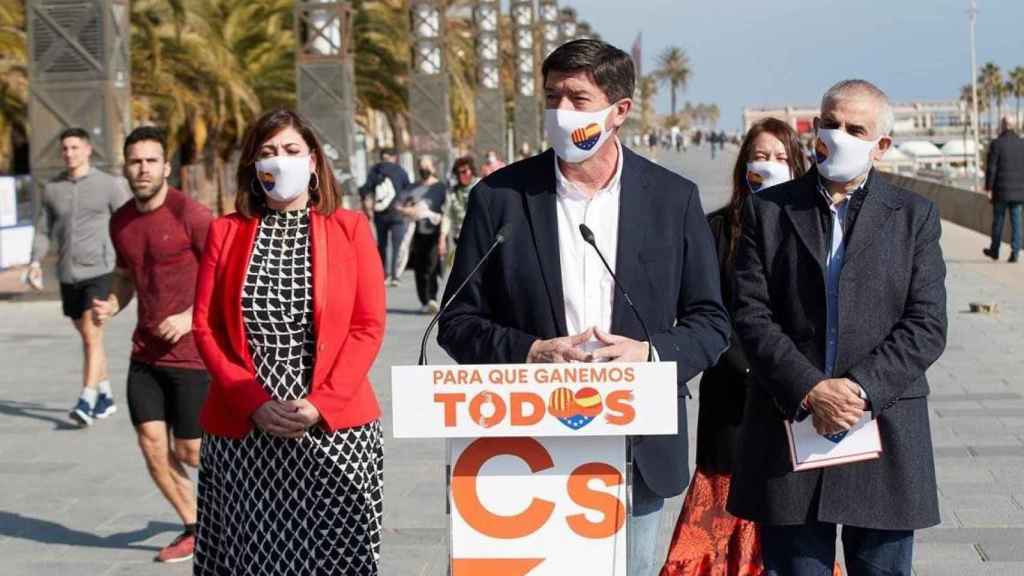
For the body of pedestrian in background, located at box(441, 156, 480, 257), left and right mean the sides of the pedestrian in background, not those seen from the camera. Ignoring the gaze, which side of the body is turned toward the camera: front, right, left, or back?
front

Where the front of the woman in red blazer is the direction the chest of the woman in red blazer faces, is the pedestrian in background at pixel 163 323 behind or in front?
behind

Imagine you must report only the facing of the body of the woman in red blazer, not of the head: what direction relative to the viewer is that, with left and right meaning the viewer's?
facing the viewer

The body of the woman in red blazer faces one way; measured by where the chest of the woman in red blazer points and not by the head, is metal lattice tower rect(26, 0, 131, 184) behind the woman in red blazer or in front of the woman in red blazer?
behind

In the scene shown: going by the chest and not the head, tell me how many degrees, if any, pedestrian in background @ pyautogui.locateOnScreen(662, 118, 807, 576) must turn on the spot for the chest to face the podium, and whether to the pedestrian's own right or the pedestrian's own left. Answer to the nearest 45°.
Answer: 0° — they already face it

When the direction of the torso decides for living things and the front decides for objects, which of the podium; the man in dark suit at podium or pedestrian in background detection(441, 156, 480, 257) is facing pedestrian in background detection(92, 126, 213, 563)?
pedestrian in background detection(441, 156, 480, 257)

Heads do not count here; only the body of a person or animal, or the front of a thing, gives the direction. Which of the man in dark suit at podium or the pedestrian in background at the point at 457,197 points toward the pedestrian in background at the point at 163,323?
the pedestrian in background at the point at 457,197

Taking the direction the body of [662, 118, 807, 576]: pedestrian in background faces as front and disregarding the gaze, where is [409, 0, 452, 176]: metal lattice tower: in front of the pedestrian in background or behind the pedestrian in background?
behind

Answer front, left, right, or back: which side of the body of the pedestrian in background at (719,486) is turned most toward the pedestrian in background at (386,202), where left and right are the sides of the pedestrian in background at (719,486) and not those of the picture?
back

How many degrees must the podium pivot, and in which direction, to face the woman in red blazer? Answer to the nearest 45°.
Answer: approximately 135° to its right

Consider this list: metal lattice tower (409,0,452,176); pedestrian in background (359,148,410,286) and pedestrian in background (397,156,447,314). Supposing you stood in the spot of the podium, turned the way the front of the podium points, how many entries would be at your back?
3

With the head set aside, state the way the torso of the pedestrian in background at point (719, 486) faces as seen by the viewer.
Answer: toward the camera

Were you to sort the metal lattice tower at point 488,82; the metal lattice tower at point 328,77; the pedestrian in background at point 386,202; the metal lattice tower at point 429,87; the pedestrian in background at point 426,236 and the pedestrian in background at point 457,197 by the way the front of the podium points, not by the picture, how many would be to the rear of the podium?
6
